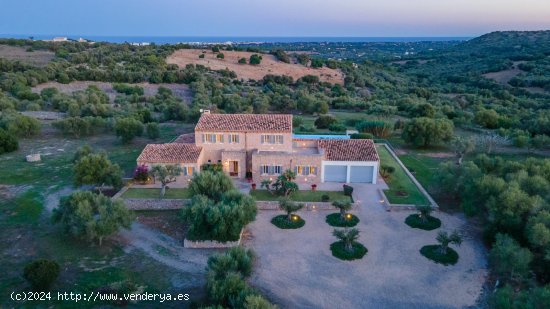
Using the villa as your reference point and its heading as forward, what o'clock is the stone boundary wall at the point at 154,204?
The stone boundary wall is roughly at 2 o'clock from the villa.

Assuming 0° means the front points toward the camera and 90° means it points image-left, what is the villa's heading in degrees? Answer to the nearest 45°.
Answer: approximately 0°

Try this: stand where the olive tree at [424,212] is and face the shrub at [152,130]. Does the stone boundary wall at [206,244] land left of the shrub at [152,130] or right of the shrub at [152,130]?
left

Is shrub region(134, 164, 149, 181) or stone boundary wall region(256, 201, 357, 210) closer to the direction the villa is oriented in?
the stone boundary wall

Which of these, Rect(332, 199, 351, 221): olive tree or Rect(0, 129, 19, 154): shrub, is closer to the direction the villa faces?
the olive tree

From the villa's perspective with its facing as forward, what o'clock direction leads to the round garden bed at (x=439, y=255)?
The round garden bed is roughly at 11 o'clock from the villa.

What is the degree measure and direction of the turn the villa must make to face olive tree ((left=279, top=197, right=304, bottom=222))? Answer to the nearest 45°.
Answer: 0° — it already faces it

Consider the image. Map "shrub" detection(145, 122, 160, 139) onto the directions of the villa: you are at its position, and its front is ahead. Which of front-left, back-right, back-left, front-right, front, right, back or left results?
back-right

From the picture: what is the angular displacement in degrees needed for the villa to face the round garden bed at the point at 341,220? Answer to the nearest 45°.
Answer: approximately 45° to its left

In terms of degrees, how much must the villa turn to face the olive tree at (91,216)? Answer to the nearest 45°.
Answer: approximately 45° to its right

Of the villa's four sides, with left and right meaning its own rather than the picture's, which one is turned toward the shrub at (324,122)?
back
